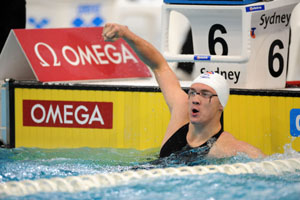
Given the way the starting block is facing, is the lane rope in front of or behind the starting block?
in front

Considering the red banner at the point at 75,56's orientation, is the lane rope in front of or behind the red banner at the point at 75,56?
in front

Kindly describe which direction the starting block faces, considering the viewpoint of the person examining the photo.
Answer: facing the viewer and to the left of the viewer

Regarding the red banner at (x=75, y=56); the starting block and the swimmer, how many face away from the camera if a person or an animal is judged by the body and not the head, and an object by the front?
0

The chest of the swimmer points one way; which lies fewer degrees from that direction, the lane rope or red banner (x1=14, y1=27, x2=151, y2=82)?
the lane rope

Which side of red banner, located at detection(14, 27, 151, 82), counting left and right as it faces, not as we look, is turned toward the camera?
front

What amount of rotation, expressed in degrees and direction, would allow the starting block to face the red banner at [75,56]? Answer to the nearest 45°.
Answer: approximately 45° to its right

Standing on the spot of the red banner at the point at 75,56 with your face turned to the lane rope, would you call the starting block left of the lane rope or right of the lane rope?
left

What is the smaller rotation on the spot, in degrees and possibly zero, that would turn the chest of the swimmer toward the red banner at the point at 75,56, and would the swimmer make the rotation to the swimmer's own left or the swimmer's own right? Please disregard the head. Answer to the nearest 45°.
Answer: approximately 90° to the swimmer's own right

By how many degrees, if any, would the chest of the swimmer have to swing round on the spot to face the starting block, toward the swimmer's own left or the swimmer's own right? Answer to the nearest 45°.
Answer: approximately 135° to the swimmer's own right

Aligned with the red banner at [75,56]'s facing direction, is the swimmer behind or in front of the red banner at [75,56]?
in front
